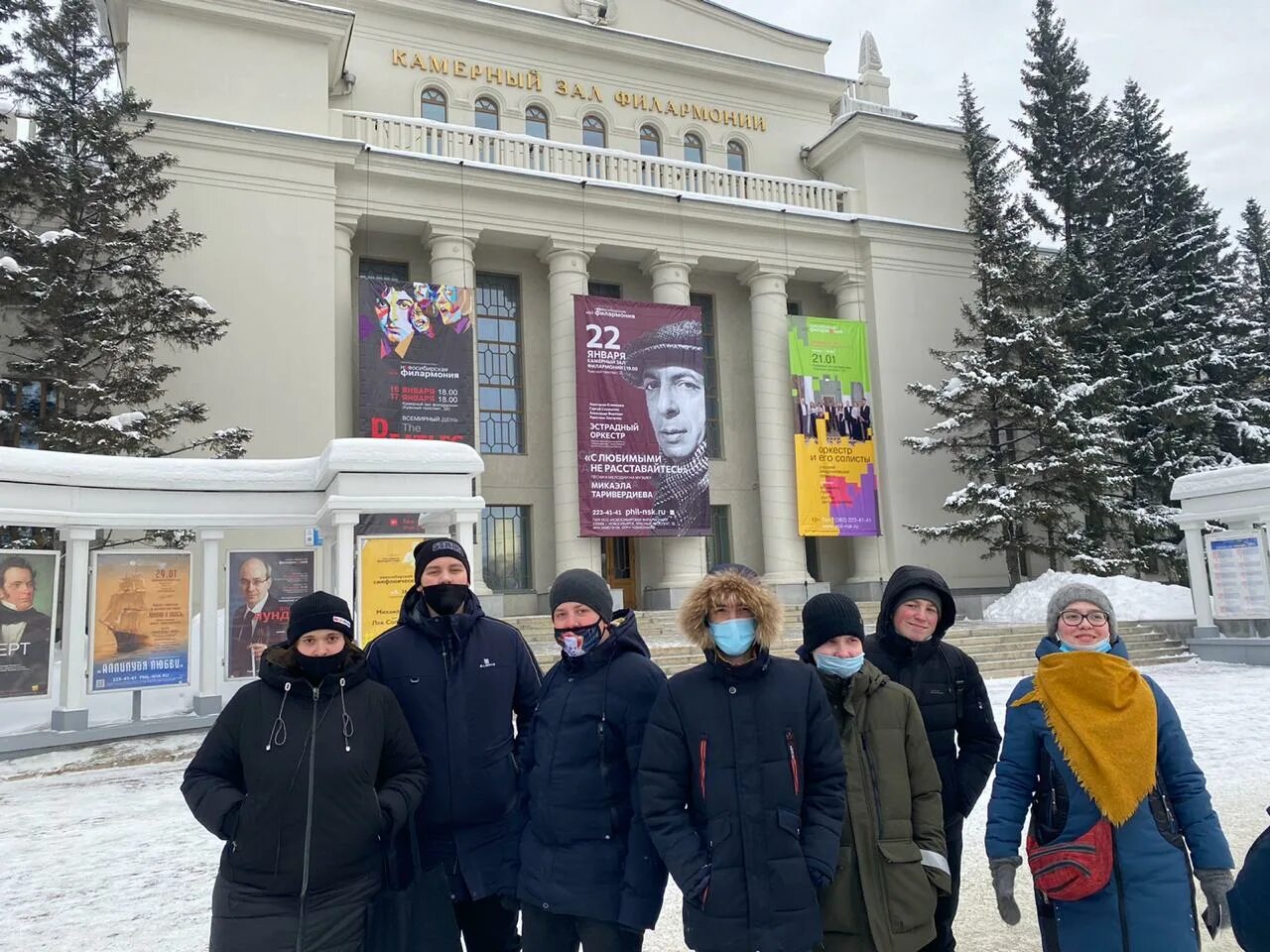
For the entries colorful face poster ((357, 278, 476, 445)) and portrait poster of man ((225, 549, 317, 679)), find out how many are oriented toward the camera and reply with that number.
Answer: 2

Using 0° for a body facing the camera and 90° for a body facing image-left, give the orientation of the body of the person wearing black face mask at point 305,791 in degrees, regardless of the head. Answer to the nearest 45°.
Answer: approximately 0°

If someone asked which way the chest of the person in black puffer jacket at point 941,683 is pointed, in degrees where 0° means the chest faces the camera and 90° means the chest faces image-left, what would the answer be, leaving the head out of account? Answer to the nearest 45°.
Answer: approximately 0°

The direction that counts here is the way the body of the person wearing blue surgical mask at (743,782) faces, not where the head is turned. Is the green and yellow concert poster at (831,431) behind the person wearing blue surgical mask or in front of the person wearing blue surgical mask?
behind

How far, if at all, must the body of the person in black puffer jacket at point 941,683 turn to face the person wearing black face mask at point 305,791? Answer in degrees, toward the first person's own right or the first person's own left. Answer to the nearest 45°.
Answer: approximately 45° to the first person's own right

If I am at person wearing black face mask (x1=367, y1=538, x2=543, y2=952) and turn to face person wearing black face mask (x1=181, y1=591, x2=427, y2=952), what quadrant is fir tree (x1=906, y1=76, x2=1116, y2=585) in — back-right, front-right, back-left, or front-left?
back-right

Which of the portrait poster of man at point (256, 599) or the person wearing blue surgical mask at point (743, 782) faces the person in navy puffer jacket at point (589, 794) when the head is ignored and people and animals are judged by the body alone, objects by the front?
the portrait poster of man

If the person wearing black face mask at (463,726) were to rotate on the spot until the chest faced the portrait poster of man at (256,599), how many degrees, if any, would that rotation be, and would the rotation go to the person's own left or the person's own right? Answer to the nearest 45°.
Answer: approximately 180°

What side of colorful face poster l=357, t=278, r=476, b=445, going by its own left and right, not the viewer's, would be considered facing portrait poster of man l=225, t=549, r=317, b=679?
front
